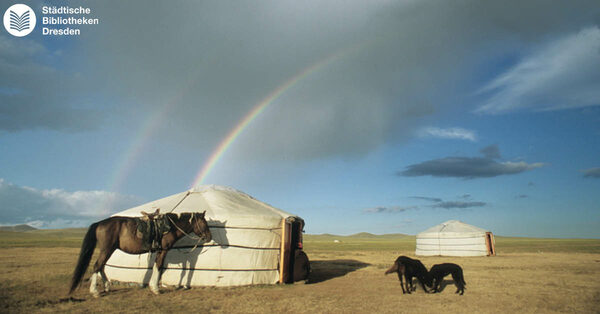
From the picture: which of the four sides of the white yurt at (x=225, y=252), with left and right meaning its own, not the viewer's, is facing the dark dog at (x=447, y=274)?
front

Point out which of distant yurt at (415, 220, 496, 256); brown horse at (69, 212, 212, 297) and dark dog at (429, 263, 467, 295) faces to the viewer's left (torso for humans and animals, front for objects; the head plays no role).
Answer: the dark dog

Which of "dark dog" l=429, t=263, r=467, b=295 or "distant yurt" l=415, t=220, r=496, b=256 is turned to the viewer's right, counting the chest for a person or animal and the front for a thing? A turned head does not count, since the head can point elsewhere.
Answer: the distant yurt

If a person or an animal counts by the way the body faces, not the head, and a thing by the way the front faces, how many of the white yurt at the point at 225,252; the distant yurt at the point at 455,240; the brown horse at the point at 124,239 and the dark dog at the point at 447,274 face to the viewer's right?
3

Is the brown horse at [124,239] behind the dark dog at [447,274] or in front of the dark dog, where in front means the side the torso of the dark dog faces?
in front

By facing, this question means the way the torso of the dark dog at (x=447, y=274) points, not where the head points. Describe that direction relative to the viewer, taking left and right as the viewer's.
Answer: facing to the left of the viewer

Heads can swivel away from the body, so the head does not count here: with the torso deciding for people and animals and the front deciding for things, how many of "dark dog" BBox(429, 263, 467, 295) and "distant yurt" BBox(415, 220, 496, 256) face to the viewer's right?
1

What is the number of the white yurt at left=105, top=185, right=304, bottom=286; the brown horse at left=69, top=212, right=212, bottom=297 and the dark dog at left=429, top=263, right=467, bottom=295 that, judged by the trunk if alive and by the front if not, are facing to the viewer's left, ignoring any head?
1

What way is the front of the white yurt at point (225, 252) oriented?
to the viewer's right

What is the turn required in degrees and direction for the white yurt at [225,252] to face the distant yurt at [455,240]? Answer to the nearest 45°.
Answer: approximately 45° to its left

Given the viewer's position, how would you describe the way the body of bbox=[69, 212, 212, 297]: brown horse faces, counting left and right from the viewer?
facing to the right of the viewer

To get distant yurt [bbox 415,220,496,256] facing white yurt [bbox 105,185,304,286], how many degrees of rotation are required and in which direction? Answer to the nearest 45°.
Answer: approximately 90° to its right

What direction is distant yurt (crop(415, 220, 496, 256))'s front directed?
to the viewer's right
